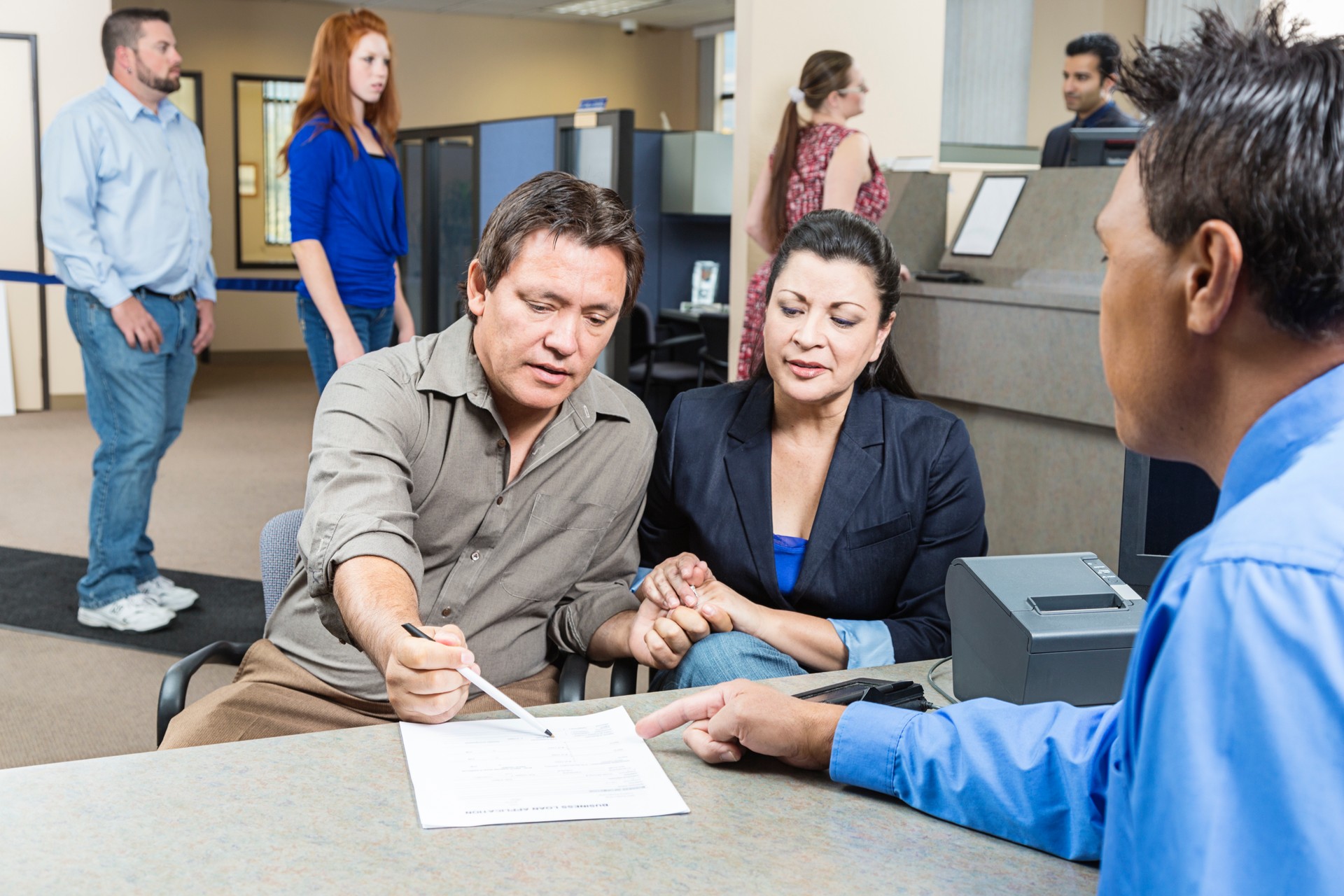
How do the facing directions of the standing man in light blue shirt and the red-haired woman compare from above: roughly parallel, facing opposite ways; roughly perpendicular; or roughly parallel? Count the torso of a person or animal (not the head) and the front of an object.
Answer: roughly parallel

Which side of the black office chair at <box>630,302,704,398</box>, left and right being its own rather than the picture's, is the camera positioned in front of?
right

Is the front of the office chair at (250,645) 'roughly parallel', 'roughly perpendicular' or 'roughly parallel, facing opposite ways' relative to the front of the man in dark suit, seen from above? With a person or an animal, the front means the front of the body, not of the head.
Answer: roughly perpendicular

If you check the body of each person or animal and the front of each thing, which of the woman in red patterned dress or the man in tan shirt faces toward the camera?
the man in tan shirt

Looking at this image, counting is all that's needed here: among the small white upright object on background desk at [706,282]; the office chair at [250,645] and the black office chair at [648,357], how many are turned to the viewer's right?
1

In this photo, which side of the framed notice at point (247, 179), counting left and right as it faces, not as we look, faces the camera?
front

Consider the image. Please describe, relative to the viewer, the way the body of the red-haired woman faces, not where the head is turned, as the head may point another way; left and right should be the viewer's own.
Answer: facing the viewer and to the right of the viewer

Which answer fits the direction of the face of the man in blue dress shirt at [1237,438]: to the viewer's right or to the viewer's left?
to the viewer's left

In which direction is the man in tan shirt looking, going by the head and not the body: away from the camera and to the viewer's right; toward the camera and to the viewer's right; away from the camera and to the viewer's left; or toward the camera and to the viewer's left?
toward the camera and to the viewer's right

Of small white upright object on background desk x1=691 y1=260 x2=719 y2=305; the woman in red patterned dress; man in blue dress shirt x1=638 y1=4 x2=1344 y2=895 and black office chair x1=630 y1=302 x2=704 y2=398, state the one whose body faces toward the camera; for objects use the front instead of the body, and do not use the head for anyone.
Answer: the small white upright object on background desk

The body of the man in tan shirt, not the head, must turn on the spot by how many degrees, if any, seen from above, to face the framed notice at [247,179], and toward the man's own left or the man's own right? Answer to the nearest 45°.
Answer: approximately 180°
